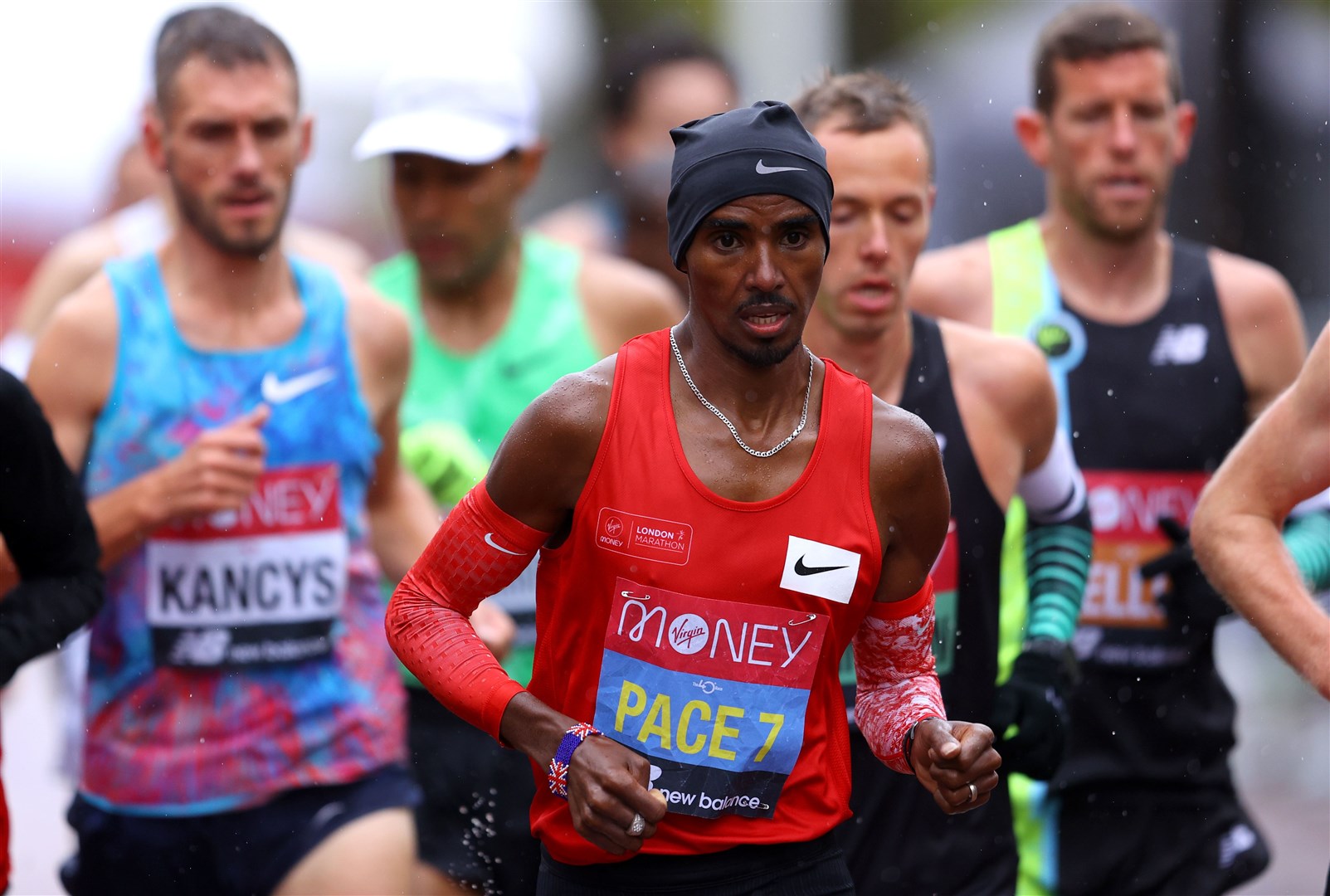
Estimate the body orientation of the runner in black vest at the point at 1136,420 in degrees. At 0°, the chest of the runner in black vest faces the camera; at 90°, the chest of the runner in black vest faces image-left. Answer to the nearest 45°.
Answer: approximately 0°

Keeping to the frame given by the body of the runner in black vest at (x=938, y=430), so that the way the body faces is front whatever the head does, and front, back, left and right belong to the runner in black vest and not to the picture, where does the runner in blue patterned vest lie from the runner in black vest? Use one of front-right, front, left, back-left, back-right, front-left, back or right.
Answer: right

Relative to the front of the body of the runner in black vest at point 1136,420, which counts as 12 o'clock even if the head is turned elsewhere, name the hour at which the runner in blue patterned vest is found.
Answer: The runner in blue patterned vest is roughly at 2 o'clock from the runner in black vest.

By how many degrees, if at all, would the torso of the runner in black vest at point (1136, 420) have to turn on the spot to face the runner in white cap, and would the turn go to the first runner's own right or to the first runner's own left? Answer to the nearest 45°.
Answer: approximately 90° to the first runner's own right

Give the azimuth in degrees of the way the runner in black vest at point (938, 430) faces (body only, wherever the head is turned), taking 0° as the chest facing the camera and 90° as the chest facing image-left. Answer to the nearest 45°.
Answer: approximately 0°

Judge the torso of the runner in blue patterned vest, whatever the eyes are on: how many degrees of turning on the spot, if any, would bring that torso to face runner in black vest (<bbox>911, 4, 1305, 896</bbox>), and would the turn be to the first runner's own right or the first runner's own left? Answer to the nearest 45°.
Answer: approximately 90° to the first runner's own left

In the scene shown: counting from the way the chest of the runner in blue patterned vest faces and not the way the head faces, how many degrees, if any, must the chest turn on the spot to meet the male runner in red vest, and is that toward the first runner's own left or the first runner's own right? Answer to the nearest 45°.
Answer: approximately 45° to the first runner's own left

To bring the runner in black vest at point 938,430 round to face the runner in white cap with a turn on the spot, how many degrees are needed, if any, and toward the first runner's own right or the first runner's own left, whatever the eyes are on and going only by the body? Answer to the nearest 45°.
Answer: approximately 135° to the first runner's own right

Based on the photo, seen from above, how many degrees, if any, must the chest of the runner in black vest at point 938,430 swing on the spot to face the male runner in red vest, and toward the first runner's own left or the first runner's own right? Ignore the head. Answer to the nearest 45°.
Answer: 0° — they already face them

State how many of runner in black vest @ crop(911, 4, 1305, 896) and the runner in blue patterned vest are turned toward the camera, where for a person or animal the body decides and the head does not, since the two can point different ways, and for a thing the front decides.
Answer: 2

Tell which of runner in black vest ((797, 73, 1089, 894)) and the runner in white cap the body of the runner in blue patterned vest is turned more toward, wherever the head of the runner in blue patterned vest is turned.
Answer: the runner in black vest
